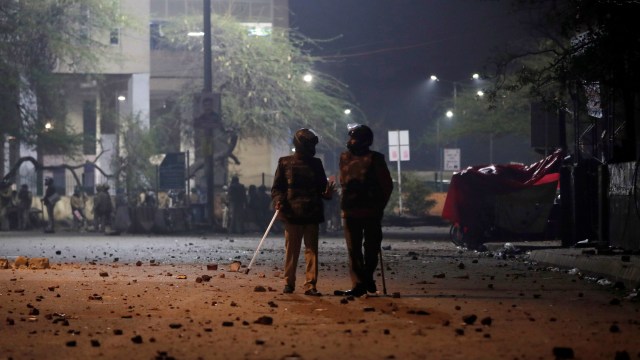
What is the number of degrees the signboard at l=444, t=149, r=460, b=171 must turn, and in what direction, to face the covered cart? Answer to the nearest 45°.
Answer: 0° — it already faces it

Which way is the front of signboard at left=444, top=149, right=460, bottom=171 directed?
toward the camera

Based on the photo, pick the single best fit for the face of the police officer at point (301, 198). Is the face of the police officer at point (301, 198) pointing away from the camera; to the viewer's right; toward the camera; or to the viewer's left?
away from the camera

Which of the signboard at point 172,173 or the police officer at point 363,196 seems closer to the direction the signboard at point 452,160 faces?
the police officer

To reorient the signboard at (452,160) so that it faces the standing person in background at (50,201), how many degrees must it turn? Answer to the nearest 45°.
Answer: approximately 45° to its right

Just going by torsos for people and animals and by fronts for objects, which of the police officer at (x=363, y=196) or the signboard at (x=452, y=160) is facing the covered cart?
the signboard

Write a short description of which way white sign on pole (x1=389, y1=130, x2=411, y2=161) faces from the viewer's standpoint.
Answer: facing the viewer

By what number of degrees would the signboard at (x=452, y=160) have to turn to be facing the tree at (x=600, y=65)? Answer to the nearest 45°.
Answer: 0° — it already faces it

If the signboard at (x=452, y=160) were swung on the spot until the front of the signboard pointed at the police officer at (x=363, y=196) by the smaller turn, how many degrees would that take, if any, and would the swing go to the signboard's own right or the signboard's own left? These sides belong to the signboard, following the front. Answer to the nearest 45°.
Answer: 0° — it already faces them

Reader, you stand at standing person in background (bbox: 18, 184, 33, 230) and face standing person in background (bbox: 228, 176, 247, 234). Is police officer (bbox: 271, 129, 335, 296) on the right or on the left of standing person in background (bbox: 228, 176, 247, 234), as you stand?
right

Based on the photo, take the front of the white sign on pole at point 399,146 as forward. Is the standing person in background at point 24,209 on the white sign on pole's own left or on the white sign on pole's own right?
on the white sign on pole's own right

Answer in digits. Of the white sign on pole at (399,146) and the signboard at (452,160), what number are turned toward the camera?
2

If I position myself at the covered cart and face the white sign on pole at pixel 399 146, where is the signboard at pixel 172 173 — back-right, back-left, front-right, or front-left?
front-left

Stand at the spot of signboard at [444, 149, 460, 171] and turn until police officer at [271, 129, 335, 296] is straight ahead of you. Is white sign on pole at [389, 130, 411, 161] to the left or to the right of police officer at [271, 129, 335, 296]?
right
